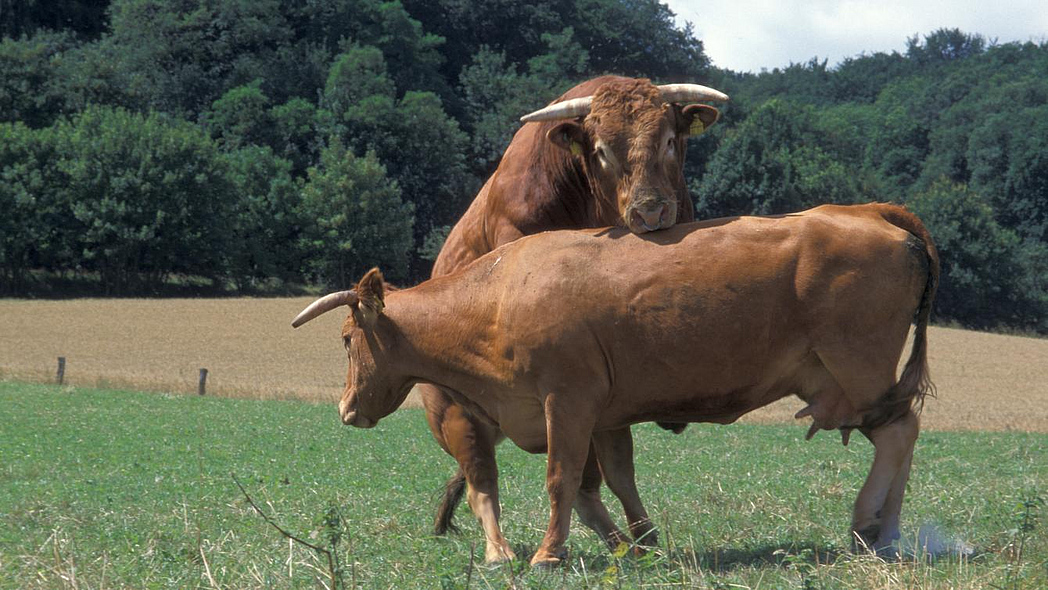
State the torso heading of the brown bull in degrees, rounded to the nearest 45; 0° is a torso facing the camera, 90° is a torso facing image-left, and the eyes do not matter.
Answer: approximately 315°

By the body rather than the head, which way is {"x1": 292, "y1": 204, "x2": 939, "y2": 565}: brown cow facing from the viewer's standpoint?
to the viewer's left

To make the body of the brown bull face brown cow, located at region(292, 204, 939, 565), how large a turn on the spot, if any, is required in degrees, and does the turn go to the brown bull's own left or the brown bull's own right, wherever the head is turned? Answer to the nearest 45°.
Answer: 0° — it already faces it

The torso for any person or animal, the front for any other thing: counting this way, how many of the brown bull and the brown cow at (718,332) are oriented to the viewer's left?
1

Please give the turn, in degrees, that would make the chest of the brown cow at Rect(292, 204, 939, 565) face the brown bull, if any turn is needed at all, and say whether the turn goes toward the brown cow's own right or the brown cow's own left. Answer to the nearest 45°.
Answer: approximately 45° to the brown cow's own right
